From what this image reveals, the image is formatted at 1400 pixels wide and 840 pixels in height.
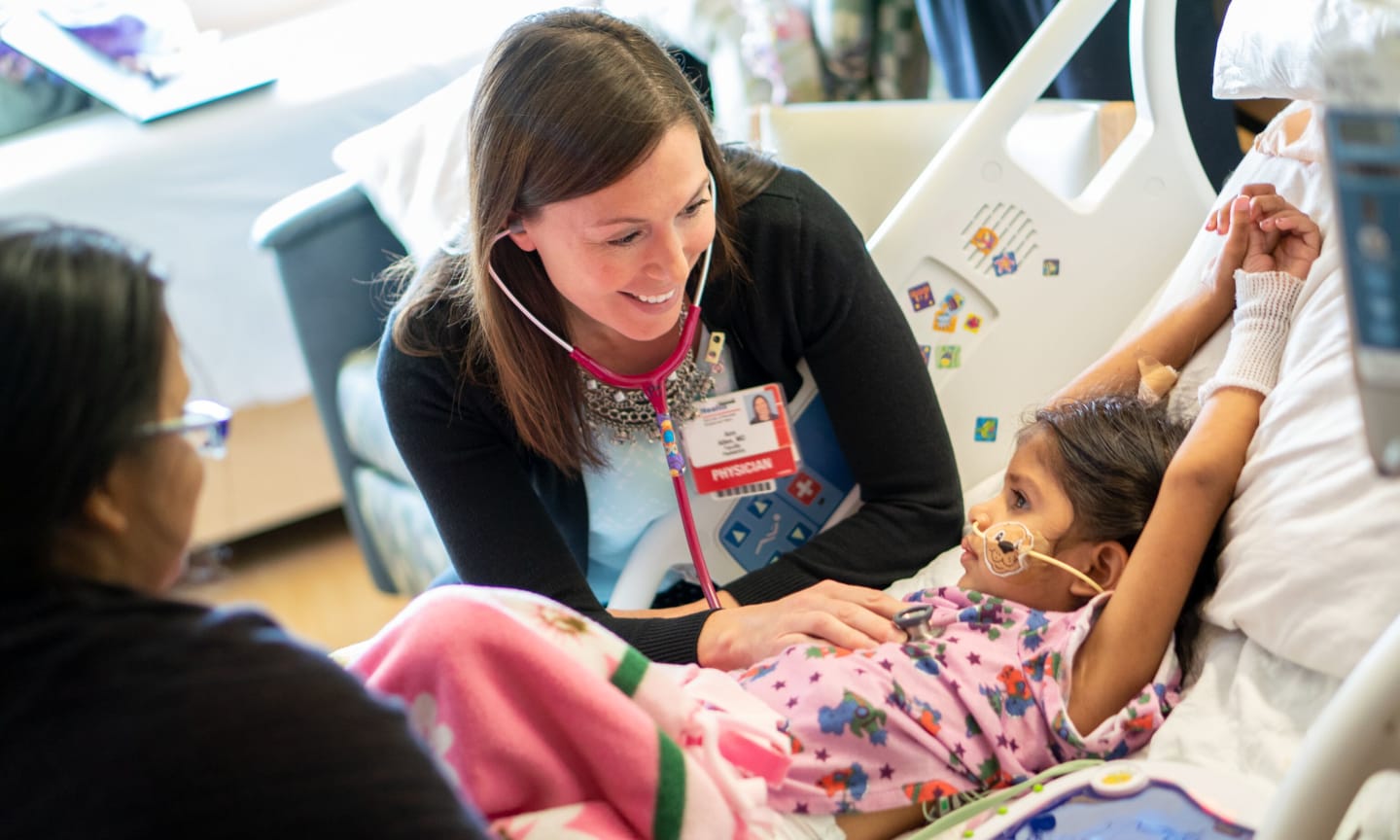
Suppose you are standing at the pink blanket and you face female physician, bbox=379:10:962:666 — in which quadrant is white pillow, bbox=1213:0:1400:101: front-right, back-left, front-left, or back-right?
front-right

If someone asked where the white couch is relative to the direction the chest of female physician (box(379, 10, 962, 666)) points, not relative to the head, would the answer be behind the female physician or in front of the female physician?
behind

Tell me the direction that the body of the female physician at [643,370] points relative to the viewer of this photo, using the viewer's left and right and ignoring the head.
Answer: facing the viewer and to the right of the viewer

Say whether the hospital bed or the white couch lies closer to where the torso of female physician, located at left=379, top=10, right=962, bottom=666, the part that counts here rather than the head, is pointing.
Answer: the hospital bed

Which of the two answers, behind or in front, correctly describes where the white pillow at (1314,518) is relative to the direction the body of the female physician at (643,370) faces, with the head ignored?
in front

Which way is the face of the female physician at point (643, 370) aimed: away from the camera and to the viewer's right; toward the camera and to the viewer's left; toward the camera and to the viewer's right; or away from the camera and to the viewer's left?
toward the camera and to the viewer's right

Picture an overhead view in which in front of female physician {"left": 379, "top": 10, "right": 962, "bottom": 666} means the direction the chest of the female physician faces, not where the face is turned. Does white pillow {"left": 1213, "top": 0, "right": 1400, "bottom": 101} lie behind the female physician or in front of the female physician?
in front

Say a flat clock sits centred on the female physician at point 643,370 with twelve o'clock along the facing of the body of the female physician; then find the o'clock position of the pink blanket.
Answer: The pink blanket is roughly at 2 o'clock from the female physician.

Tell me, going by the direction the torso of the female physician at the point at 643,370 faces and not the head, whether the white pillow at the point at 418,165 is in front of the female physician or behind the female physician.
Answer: behind
